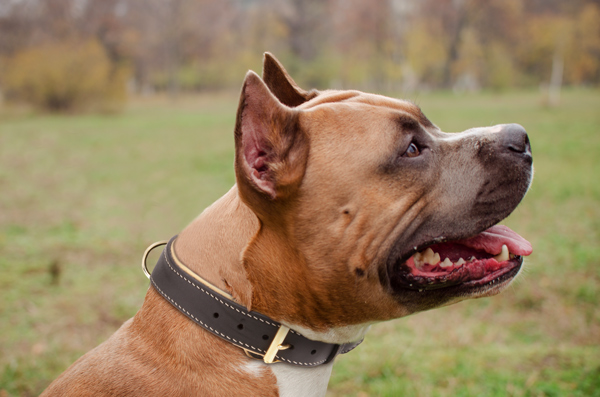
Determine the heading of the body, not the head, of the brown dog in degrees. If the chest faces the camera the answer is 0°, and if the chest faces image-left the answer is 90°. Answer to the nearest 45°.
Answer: approximately 270°
